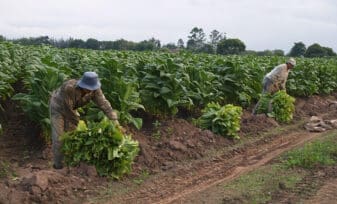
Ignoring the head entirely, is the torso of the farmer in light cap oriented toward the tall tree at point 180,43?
no

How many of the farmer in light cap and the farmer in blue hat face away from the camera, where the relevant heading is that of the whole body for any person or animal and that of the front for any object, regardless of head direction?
0

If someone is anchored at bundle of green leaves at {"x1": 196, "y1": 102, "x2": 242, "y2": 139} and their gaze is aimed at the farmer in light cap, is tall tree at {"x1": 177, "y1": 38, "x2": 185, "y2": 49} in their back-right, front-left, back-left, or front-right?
front-left

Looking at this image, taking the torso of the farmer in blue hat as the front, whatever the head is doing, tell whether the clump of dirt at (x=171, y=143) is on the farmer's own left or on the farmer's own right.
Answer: on the farmer's own left

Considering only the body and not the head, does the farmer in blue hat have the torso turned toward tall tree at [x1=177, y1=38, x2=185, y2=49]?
no

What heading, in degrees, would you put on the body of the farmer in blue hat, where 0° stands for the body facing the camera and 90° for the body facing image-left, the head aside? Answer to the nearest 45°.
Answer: approximately 315°

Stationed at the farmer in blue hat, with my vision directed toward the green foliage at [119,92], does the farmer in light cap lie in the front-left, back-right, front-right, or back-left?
front-right

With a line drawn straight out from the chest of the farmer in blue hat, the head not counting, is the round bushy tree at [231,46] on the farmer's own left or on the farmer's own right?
on the farmer's own left
